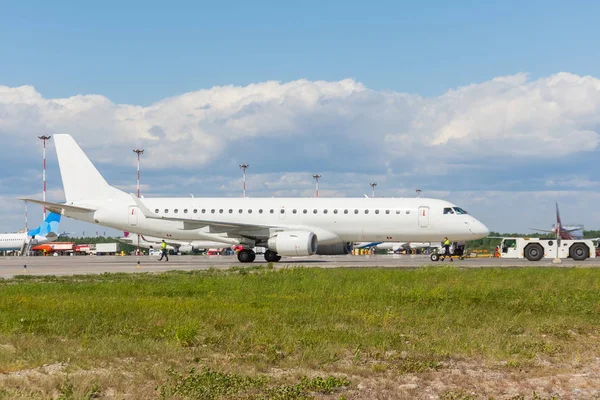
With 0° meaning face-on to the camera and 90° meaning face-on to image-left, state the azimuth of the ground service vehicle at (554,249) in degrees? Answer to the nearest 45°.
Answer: approximately 90°

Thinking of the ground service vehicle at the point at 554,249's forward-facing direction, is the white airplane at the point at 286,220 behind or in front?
in front
